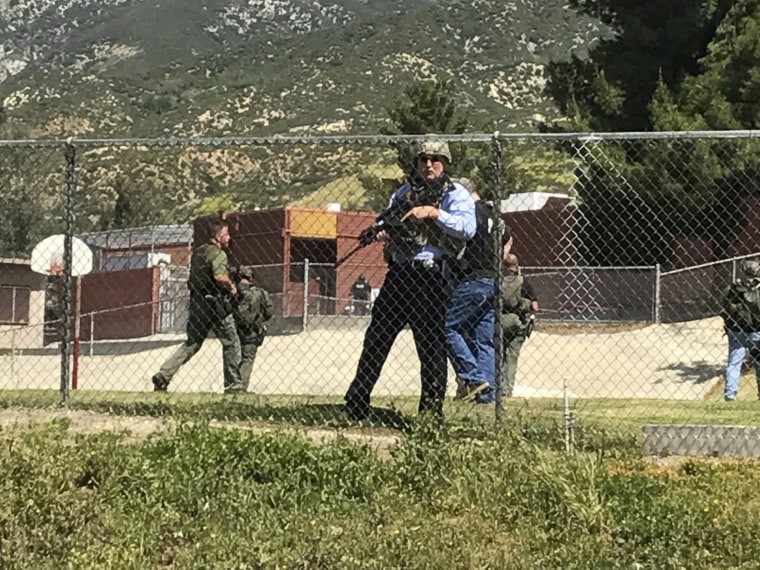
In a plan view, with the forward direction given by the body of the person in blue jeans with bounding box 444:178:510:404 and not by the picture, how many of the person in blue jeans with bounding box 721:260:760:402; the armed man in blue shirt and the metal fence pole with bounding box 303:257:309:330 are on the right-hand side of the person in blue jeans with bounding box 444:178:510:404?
1

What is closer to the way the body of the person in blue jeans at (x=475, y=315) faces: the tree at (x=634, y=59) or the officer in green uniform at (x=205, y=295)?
the tree

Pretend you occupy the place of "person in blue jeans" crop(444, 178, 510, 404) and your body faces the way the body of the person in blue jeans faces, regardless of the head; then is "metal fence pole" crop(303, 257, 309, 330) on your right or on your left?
on your left
